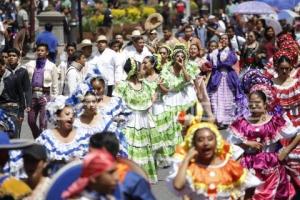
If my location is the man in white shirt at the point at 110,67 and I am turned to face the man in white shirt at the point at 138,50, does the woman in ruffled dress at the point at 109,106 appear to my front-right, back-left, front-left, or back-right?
back-right

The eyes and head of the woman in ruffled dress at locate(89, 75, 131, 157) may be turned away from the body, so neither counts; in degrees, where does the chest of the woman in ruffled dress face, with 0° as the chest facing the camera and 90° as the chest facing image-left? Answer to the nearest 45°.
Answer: approximately 45°

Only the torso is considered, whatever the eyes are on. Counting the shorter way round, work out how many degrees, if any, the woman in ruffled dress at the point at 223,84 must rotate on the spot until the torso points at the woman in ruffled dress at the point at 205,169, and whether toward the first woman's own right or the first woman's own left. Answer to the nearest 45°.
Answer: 0° — they already face them
